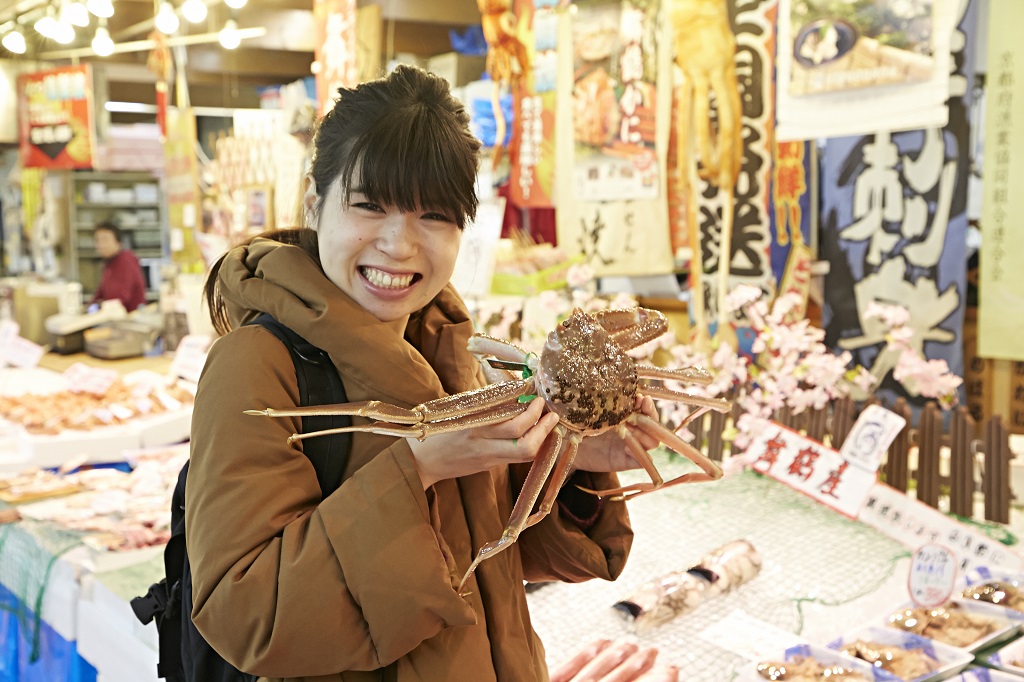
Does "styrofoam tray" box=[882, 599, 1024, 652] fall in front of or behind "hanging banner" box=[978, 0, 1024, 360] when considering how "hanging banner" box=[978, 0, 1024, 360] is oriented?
in front

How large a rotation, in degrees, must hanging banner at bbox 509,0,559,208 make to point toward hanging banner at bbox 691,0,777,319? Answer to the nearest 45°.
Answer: approximately 45° to its left

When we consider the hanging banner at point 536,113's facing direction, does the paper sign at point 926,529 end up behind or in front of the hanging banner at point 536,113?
in front

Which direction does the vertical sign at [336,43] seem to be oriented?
toward the camera

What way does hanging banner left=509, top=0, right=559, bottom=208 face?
toward the camera

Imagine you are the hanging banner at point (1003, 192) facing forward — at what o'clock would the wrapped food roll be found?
The wrapped food roll is roughly at 1 o'clock from the hanging banner.

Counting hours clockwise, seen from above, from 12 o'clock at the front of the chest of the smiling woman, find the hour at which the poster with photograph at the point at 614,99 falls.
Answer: The poster with photograph is roughly at 8 o'clock from the smiling woman.

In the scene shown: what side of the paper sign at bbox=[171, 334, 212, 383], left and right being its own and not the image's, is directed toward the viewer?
front
